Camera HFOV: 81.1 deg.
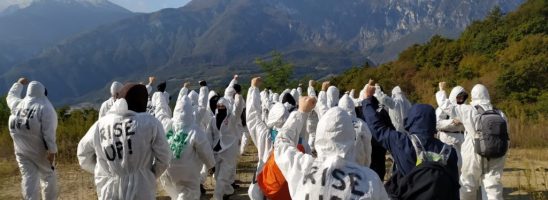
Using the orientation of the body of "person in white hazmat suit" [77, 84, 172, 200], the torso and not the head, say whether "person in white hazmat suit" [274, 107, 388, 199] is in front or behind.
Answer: behind

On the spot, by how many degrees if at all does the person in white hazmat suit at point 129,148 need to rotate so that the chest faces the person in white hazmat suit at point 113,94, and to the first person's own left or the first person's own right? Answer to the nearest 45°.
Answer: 0° — they already face them

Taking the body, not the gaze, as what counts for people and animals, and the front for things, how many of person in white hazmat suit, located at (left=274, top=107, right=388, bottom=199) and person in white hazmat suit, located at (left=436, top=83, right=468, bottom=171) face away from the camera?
1

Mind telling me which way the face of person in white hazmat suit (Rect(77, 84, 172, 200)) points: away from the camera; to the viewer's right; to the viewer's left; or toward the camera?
away from the camera

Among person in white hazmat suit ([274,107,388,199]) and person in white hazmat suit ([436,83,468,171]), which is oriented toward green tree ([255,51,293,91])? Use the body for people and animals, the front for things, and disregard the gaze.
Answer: person in white hazmat suit ([274,107,388,199])

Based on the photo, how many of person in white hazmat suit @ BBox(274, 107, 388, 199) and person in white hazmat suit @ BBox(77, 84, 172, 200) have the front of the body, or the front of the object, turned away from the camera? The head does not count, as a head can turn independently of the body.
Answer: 2

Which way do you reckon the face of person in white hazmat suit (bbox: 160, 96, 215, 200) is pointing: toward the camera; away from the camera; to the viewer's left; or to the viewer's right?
away from the camera

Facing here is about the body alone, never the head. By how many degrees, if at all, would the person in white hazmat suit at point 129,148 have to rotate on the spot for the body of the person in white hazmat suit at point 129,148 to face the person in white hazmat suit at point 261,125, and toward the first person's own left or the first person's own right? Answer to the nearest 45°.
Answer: approximately 45° to the first person's own right

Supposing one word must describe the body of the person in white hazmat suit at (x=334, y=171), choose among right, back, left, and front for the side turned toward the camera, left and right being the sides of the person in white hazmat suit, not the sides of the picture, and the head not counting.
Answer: back

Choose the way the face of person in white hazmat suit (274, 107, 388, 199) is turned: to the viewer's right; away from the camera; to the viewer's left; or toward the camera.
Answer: away from the camera

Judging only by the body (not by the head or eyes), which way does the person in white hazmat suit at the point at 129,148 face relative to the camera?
away from the camera
